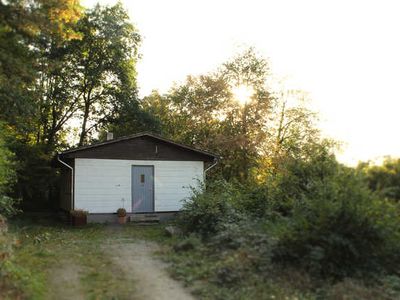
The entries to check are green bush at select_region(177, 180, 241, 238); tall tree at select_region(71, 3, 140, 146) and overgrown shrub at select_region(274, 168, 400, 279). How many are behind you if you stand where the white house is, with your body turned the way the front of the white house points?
1

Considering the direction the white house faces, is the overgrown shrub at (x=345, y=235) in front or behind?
in front

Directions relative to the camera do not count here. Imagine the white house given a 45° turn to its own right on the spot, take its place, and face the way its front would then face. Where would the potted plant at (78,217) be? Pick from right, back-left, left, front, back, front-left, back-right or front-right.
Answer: front

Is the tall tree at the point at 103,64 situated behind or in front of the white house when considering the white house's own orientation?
behind

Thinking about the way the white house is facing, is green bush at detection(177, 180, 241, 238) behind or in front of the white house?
in front

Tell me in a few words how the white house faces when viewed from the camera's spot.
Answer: facing the viewer

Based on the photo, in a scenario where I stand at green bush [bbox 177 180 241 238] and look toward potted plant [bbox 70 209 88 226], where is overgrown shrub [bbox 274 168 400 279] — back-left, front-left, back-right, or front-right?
back-left
